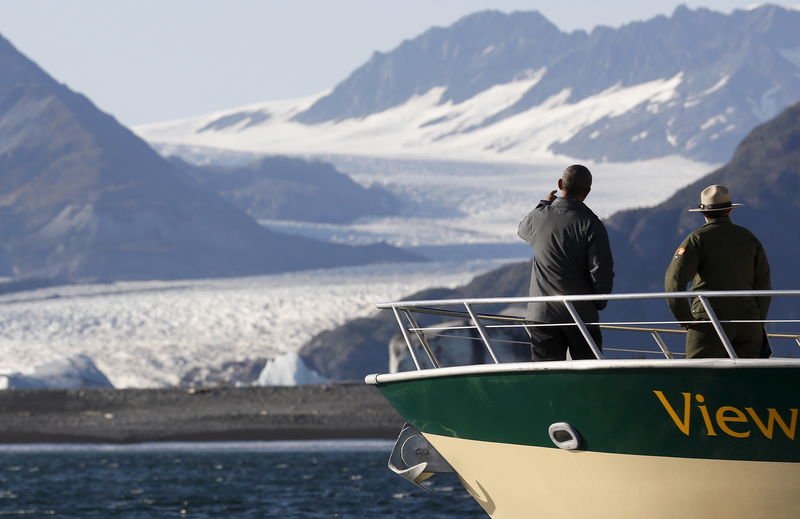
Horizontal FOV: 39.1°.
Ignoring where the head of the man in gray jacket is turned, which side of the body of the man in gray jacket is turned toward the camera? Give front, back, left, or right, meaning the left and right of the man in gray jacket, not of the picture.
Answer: back

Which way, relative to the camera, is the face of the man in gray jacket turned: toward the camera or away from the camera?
away from the camera

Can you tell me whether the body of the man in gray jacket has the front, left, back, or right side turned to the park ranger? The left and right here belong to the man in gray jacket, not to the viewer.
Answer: right
